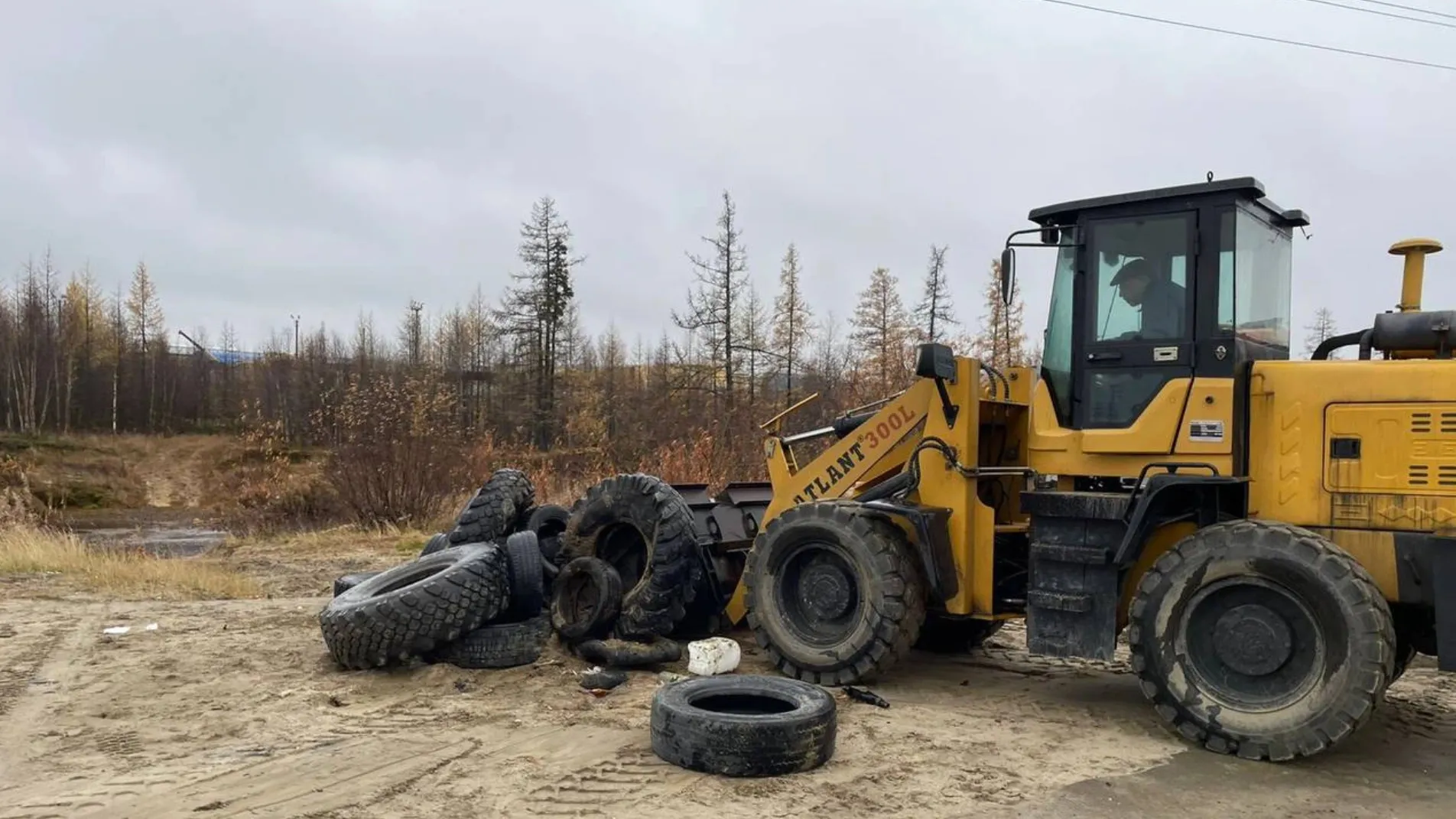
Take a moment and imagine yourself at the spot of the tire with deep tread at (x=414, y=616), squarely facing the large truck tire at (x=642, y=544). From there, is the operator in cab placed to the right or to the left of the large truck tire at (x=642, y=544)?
right

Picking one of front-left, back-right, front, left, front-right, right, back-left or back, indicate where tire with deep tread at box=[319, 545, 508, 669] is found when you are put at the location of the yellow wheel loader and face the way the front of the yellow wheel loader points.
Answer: front-left

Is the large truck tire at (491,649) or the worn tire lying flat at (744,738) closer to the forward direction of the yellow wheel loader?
the large truck tire

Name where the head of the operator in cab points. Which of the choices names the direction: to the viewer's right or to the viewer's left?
to the viewer's left

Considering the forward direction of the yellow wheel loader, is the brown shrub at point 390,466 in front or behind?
in front

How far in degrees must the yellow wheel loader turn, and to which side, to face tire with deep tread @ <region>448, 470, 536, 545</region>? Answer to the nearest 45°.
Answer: approximately 45° to its left

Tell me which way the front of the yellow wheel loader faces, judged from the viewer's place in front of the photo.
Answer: facing away from the viewer and to the left of the viewer

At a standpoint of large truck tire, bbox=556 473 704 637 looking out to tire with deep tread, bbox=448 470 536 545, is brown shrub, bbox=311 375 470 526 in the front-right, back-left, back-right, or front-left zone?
front-right

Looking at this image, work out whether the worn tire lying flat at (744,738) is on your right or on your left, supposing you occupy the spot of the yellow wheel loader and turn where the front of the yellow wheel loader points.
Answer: on your left
